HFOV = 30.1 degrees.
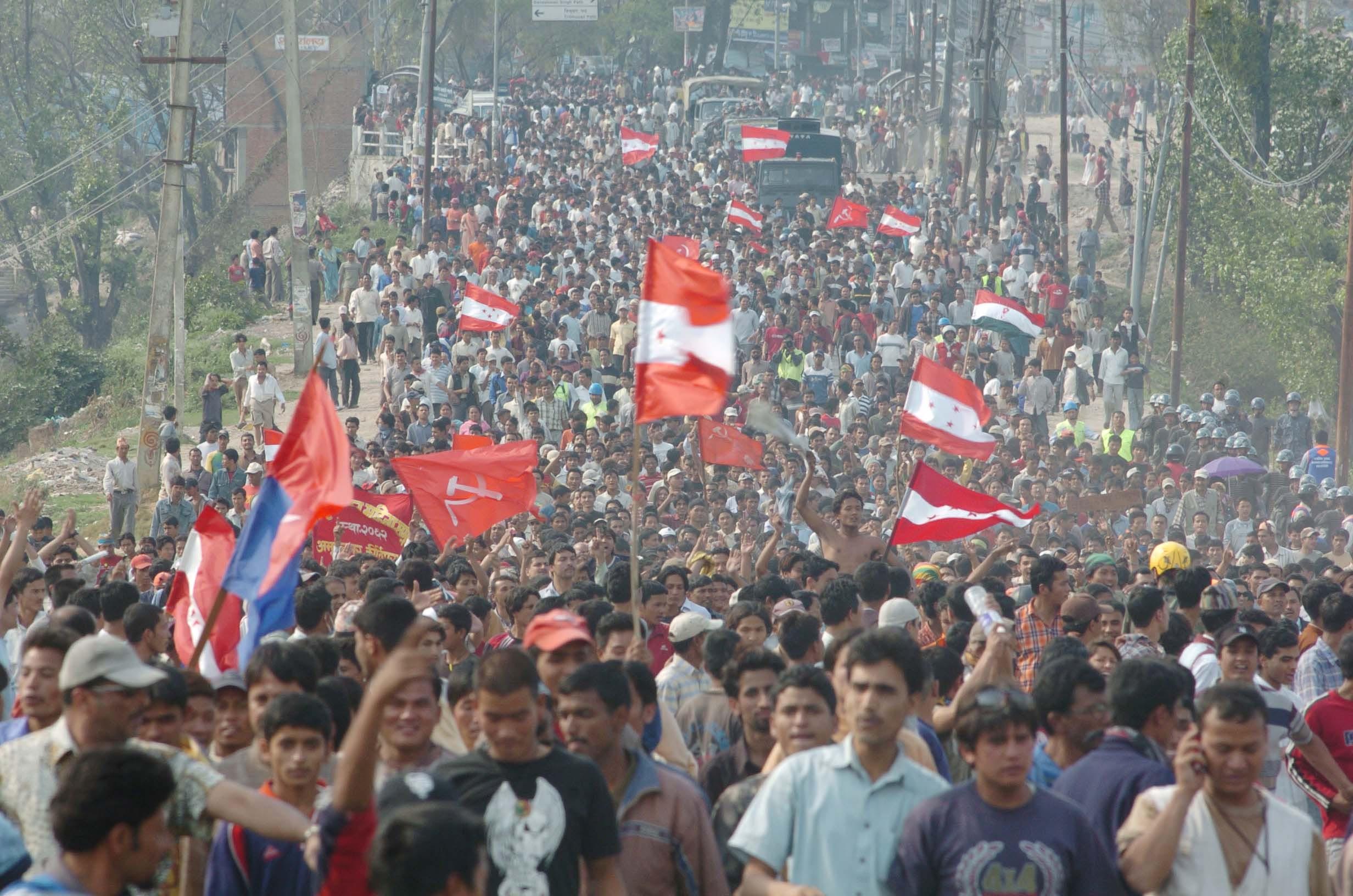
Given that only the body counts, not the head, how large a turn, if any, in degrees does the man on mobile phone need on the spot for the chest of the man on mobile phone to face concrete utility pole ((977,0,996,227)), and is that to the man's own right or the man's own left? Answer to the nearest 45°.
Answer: approximately 180°

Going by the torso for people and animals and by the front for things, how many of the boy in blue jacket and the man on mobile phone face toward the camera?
2

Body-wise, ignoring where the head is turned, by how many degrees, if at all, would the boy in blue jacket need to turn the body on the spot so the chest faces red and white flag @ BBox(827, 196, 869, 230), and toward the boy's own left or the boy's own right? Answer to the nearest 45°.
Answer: approximately 180°

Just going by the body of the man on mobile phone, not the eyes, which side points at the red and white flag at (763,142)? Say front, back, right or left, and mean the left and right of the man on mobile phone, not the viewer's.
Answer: back

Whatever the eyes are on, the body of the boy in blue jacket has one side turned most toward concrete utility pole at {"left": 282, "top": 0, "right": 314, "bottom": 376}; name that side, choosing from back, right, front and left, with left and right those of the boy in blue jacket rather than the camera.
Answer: back

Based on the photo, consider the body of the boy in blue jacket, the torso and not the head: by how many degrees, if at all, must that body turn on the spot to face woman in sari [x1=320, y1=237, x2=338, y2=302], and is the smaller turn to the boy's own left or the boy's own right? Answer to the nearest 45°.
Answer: approximately 180°

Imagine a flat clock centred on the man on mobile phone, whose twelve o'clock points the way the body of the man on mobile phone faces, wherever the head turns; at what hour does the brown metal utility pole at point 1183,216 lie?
The brown metal utility pole is roughly at 6 o'clock from the man on mobile phone.

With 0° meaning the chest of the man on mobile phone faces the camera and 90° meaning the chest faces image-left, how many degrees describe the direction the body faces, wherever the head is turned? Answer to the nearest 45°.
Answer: approximately 0°

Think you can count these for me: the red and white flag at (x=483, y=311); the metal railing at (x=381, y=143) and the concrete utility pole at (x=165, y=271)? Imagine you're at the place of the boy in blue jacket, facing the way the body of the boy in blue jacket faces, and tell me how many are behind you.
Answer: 3
